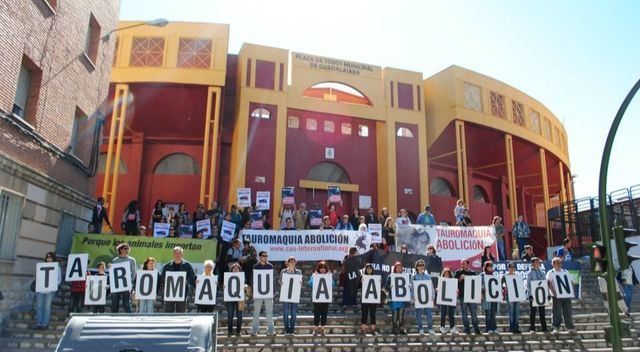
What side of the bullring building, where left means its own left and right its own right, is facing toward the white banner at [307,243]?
front

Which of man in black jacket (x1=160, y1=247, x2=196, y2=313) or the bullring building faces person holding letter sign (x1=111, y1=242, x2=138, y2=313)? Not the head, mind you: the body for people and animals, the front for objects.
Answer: the bullring building

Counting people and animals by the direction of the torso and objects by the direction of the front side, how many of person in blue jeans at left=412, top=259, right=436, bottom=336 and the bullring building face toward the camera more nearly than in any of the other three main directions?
2

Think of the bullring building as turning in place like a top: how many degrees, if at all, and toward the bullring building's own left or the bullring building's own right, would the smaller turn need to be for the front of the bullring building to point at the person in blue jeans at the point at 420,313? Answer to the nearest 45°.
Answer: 0° — it already faces them

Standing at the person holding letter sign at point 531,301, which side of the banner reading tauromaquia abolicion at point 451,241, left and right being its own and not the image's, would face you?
front

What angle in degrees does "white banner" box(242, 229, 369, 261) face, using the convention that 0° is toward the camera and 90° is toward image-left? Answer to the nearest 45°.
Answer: approximately 0°

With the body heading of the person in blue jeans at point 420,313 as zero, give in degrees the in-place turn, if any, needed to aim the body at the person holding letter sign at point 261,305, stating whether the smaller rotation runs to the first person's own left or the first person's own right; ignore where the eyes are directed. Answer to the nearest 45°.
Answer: approximately 90° to the first person's own right
